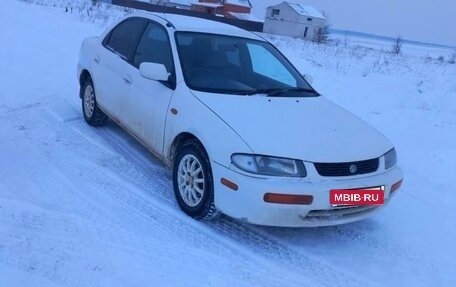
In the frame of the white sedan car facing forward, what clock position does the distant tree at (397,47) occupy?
The distant tree is roughly at 8 o'clock from the white sedan car.

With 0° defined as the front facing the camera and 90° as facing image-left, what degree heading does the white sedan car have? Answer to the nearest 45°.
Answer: approximately 315°
